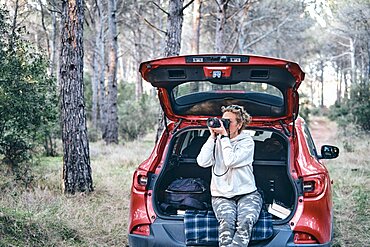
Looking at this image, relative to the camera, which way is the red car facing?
away from the camera

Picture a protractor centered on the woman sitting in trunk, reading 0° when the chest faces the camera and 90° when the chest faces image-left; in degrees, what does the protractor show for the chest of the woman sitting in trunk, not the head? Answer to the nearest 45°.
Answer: approximately 45°

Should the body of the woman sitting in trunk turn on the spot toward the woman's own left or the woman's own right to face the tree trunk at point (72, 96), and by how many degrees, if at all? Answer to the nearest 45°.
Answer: approximately 90° to the woman's own right

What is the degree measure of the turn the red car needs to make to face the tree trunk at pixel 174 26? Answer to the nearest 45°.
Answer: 0° — it already faces it

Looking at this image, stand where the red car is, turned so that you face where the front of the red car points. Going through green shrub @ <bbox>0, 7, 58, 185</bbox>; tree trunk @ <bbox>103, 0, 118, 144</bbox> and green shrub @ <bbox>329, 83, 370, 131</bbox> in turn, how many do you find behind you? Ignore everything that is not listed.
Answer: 0

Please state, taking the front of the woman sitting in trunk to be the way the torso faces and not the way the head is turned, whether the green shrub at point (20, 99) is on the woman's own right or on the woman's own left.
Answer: on the woman's own right

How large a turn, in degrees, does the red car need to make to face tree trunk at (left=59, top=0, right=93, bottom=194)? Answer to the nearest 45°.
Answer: approximately 45° to its left

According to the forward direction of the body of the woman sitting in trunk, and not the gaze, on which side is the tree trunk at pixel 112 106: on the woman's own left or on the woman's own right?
on the woman's own right

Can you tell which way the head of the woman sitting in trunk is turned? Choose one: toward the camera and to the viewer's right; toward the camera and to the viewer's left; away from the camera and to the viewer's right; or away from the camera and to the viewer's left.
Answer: toward the camera and to the viewer's left
